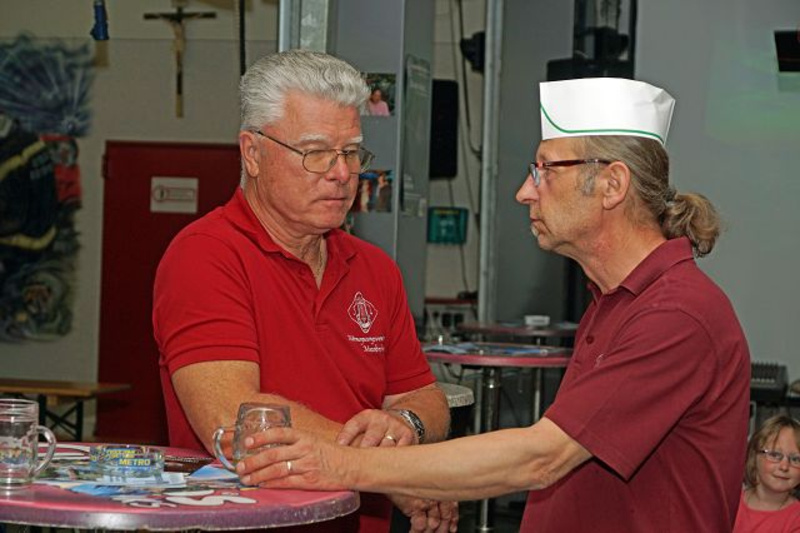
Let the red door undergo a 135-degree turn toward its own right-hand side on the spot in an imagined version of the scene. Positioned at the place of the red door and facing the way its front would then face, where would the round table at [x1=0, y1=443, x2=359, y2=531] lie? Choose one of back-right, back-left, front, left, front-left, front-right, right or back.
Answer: back-left

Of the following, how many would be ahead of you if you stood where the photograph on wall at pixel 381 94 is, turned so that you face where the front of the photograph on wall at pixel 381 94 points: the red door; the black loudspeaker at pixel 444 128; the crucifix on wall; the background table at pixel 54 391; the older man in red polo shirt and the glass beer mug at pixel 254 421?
2

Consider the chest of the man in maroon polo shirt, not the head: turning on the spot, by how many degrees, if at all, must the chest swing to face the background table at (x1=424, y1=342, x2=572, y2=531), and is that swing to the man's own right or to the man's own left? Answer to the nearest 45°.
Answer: approximately 90° to the man's own right

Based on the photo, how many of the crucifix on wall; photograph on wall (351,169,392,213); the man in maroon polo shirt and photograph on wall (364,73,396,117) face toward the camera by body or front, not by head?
3

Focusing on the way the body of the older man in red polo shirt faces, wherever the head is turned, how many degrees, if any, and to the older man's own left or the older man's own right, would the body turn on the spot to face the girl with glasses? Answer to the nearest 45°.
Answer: approximately 90° to the older man's own left

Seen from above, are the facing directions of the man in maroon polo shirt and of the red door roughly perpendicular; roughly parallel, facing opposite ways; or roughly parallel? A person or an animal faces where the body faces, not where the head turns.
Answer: roughly perpendicular

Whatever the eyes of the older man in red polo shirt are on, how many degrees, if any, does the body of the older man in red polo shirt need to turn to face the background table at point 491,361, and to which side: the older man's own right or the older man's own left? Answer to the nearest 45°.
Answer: approximately 135° to the older man's own left

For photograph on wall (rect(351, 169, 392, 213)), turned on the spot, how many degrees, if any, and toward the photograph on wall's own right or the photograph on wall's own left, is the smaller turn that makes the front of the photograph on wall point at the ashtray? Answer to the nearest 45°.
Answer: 0° — it already faces it

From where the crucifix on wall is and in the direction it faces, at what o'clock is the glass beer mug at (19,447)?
The glass beer mug is roughly at 12 o'clock from the crucifix on wall.

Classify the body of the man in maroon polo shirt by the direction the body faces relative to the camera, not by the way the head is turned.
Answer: to the viewer's left
